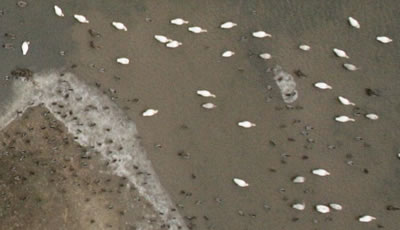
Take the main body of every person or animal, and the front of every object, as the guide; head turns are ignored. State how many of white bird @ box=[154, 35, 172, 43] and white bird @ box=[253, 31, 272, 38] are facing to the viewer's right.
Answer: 2

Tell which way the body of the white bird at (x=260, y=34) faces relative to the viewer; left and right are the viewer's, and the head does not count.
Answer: facing to the right of the viewer

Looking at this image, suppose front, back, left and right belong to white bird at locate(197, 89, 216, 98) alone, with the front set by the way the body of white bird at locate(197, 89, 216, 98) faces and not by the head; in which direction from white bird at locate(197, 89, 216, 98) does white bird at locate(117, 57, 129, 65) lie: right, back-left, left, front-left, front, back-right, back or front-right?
back

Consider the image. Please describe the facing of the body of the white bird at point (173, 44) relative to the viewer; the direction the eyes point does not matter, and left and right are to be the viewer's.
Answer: facing to the right of the viewer

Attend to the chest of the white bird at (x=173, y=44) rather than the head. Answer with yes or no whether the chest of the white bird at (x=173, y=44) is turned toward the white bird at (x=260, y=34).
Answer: yes
